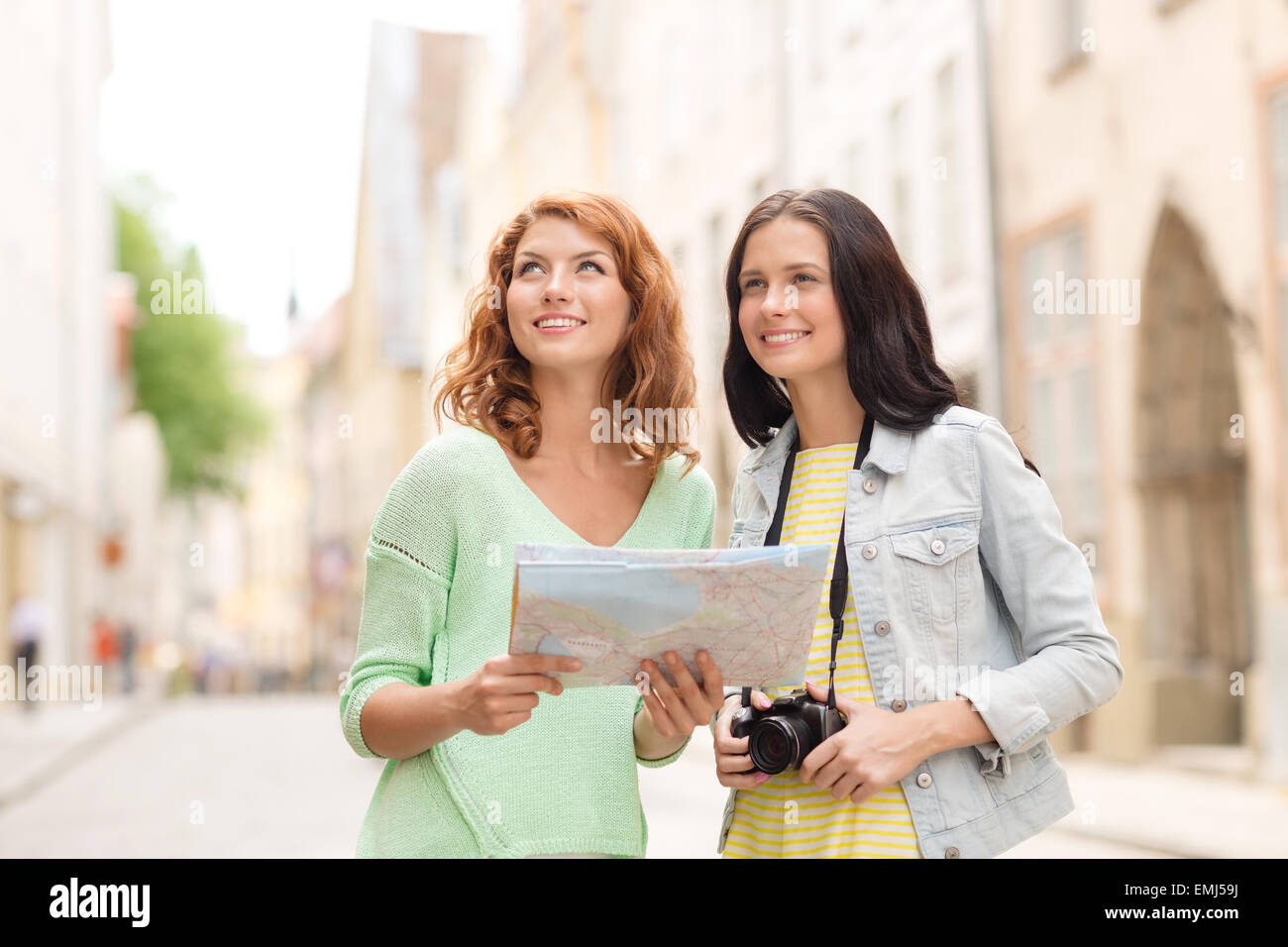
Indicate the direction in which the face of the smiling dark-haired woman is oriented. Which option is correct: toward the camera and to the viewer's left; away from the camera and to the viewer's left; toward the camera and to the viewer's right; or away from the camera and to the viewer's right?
toward the camera and to the viewer's left

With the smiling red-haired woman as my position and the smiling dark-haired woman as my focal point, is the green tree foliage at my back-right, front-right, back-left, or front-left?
back-left

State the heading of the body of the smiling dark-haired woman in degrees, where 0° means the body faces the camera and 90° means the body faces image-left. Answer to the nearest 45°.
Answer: approximately 45°

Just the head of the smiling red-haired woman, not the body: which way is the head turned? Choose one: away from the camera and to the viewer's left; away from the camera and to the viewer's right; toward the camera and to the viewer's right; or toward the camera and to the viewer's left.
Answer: toward the camera and to the viewer's right

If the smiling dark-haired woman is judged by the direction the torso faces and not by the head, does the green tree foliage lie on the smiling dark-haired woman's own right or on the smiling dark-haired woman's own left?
on the smiling dark-haired woman's own right

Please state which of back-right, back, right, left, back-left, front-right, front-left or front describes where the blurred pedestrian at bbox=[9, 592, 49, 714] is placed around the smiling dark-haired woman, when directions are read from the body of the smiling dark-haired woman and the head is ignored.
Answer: right
